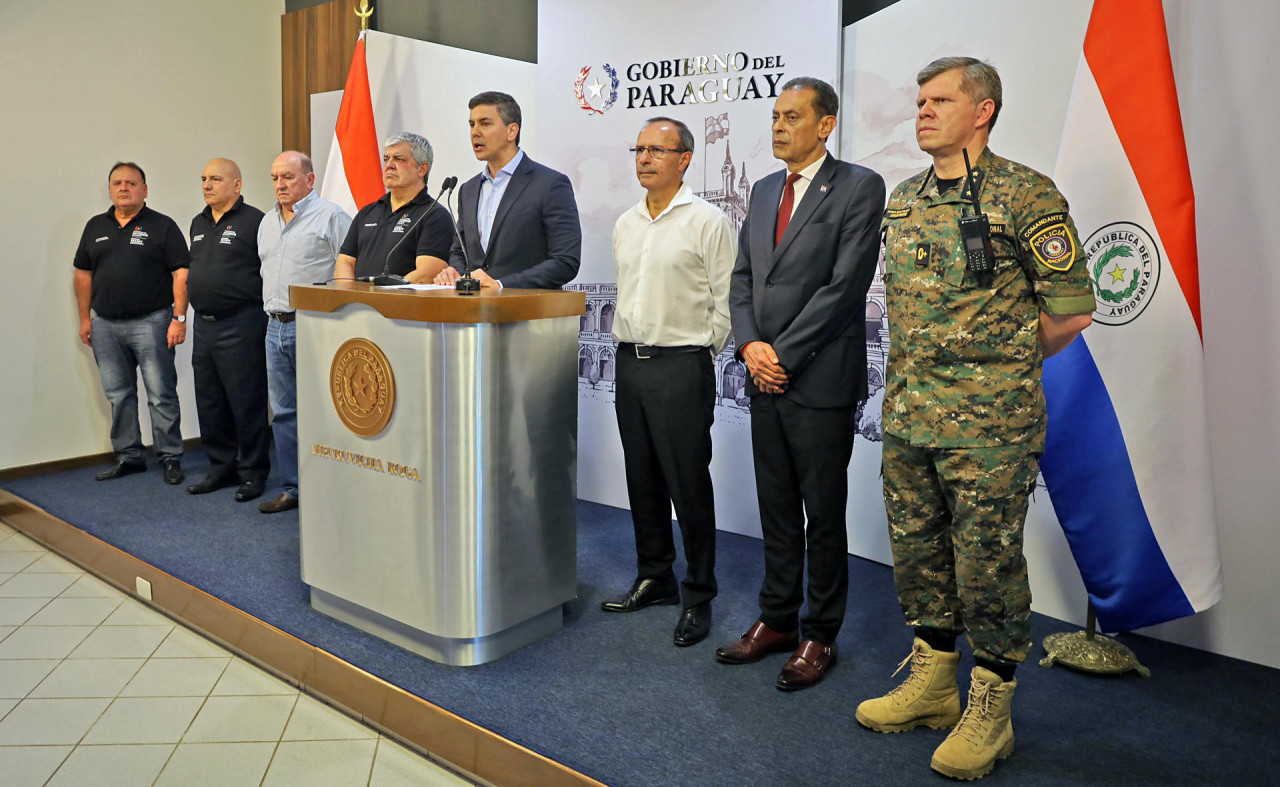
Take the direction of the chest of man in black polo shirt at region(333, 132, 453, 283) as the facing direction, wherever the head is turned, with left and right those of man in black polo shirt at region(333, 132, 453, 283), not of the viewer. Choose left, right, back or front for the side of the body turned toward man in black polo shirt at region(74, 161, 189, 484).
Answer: right

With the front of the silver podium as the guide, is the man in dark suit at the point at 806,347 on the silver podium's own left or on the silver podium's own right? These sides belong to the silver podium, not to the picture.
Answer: on the silver podium's own left

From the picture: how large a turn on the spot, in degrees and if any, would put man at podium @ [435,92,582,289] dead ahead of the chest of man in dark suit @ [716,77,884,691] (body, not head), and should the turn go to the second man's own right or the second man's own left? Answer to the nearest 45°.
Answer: approximately 90° to the second man's own right

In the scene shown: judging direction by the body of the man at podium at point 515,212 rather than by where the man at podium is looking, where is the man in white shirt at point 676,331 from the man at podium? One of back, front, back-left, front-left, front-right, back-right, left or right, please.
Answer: left

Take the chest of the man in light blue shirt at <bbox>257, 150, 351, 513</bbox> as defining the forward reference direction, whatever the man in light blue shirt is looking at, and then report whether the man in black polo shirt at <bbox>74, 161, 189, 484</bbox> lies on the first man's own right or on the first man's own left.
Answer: on the first man's own right

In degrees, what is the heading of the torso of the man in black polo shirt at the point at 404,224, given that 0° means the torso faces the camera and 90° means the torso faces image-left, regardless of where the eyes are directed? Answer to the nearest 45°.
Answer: approximately 45°

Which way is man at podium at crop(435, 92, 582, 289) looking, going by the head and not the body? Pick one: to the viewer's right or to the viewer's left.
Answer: to the viewer's left

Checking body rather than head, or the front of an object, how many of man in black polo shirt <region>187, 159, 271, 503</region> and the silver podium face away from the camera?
0
